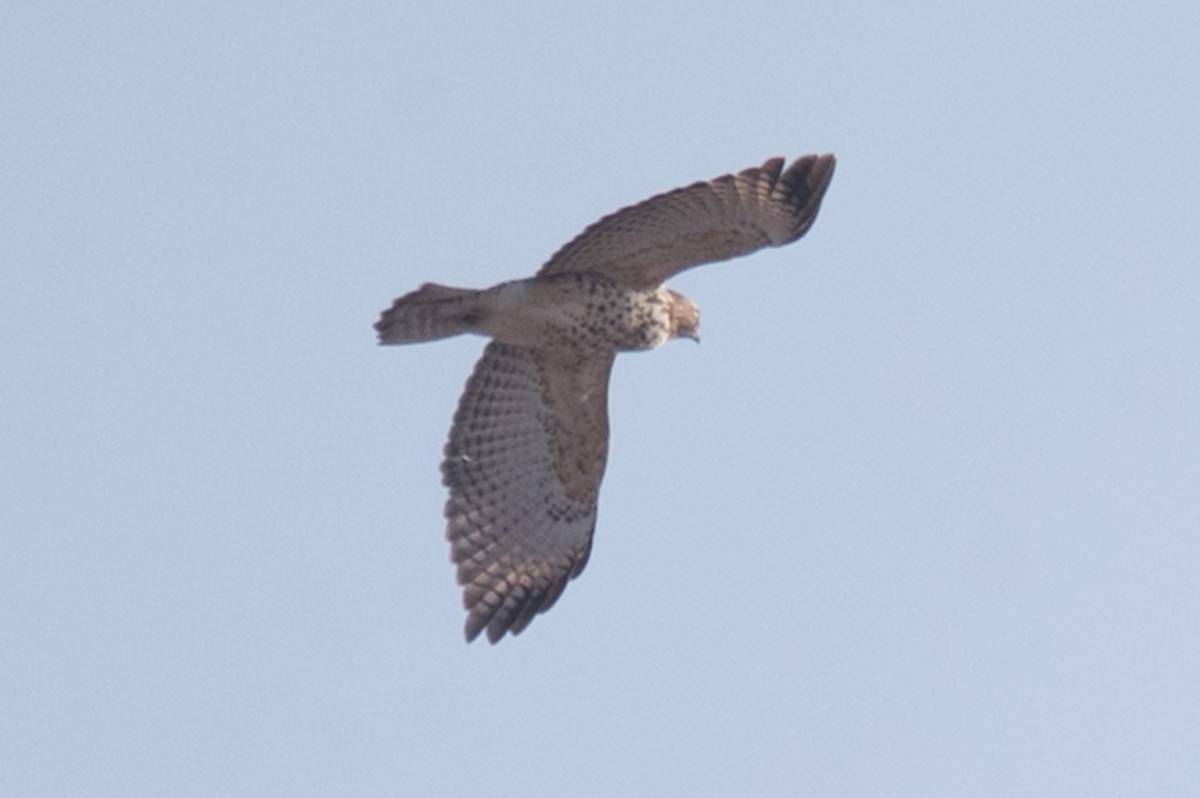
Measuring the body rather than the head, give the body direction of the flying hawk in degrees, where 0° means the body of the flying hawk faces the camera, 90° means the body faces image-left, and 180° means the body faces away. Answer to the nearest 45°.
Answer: approximately 270°
